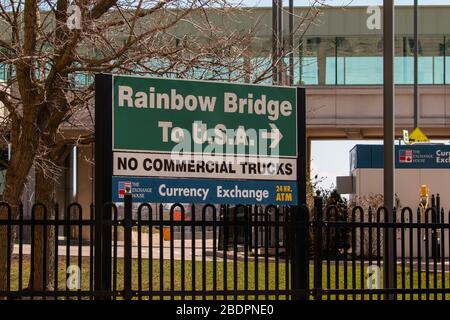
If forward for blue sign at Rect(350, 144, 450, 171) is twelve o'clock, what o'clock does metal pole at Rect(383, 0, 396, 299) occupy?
The metal pole is roughly at 12 o'clock from the blue sign.

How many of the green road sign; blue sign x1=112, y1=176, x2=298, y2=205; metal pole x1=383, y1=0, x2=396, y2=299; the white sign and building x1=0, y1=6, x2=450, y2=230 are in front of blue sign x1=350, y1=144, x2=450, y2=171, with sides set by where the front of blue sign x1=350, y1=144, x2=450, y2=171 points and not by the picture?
4

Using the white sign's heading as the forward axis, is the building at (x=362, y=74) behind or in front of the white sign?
behind

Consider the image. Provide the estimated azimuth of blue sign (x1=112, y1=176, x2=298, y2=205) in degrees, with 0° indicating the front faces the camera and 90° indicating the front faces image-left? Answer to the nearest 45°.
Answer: approximately 0°
